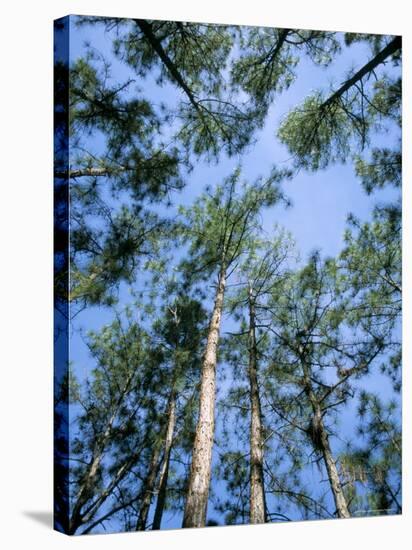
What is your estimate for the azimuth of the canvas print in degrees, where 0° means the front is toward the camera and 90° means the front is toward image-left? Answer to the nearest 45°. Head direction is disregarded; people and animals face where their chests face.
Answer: approximately 315°
